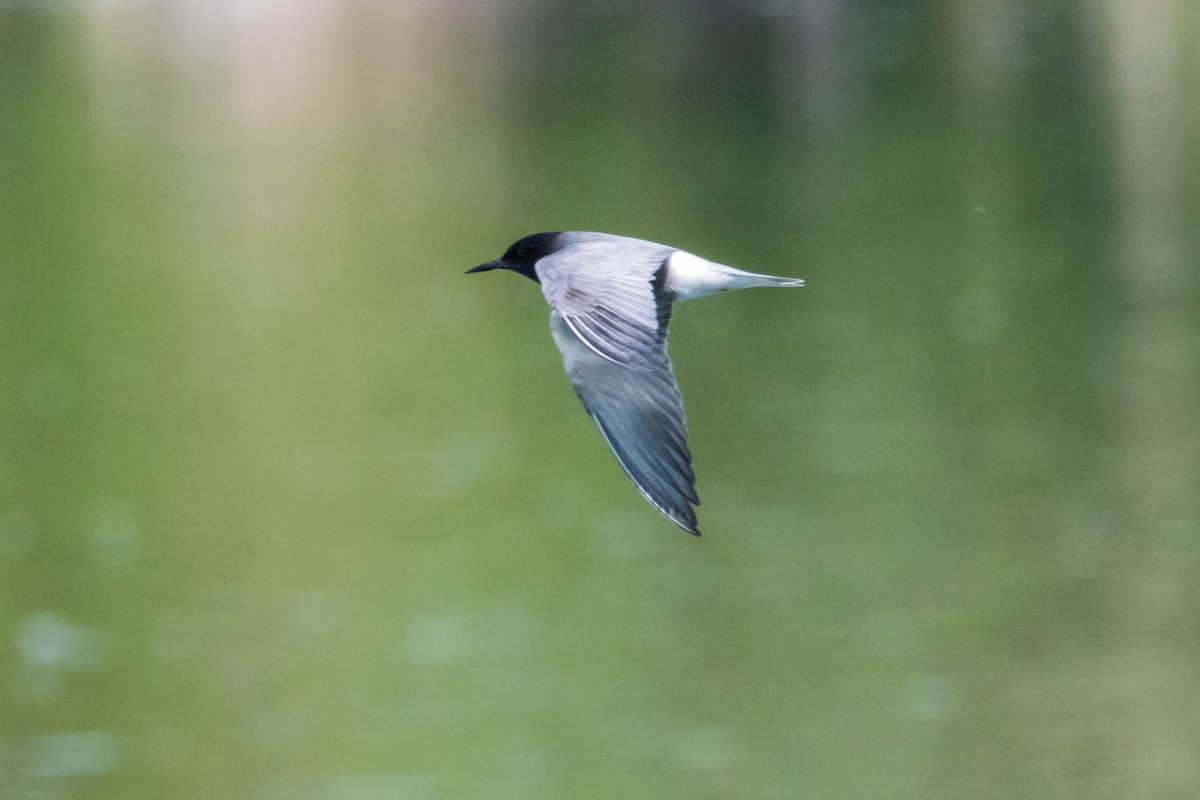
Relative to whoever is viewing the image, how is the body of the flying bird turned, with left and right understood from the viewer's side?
facing to the left of the viewer
